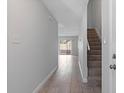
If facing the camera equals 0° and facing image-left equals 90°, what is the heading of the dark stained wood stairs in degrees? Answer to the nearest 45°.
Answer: approximately 0°
